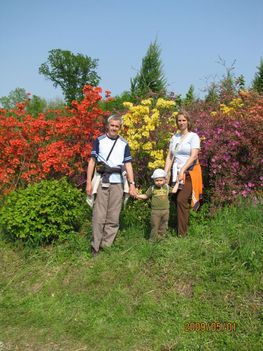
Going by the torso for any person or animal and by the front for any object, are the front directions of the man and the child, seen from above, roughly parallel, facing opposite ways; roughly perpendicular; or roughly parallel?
roughly parallel

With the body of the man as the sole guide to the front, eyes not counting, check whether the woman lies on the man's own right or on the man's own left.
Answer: on the man's own left

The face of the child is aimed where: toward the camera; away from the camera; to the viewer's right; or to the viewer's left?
toward the camera

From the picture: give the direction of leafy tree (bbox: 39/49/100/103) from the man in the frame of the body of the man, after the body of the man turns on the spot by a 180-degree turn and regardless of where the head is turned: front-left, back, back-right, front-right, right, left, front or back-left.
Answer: front

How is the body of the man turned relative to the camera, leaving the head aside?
toward the camera

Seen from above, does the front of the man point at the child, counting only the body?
no

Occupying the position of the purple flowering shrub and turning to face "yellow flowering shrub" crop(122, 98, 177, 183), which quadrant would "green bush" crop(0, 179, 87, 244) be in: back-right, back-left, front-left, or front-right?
front-left

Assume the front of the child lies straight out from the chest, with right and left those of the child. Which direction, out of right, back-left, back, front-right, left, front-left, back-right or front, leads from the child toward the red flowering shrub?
back-right

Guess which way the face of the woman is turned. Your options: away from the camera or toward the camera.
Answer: toward the camera

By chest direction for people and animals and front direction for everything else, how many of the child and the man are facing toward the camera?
2

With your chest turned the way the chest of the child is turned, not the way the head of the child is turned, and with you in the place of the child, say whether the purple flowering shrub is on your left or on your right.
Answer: on your left

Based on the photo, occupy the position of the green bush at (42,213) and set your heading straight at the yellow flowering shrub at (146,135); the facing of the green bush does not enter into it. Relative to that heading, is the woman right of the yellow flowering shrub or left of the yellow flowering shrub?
right

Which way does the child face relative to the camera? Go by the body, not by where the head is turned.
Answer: toward the camera

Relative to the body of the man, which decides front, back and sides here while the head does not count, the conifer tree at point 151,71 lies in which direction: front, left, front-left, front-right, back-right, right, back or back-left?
back

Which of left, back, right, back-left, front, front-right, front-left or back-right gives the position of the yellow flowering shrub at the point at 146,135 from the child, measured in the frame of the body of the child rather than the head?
back
